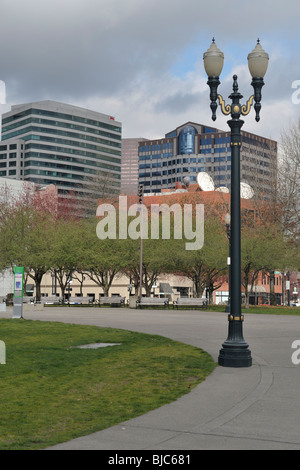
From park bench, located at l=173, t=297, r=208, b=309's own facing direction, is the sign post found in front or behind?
in front

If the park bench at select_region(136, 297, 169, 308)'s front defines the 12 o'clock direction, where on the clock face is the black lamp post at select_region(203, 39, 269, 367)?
The black lamp post is roughly at 12 o'clock from the park bench.

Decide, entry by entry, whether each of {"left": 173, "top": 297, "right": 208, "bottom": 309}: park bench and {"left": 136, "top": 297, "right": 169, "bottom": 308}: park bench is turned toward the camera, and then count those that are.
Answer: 2

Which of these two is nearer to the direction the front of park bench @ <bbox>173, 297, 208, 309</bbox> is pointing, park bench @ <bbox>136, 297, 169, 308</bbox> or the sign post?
the sign post

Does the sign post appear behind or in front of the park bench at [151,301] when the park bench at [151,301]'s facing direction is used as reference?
in front

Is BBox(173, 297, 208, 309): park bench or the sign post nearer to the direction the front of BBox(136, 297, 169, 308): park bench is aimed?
the sign post

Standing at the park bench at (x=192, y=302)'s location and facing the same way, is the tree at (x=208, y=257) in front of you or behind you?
behind

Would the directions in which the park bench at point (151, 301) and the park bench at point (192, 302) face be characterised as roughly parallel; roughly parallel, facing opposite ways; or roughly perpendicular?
roughly parallel

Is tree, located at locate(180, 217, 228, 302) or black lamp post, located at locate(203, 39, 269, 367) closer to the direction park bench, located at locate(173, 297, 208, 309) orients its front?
the black lamp post

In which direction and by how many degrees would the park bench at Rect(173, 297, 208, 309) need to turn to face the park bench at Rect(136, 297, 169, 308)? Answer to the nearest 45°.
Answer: approximately 135° to its right

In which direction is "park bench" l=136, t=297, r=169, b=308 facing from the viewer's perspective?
toward the camera

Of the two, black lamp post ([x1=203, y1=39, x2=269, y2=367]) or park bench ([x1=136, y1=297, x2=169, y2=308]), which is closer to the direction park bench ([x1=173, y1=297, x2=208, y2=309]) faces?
the black lamp post

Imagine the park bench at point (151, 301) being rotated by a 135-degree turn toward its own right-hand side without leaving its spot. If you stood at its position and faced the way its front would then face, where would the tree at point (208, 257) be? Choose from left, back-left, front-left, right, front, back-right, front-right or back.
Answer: right
